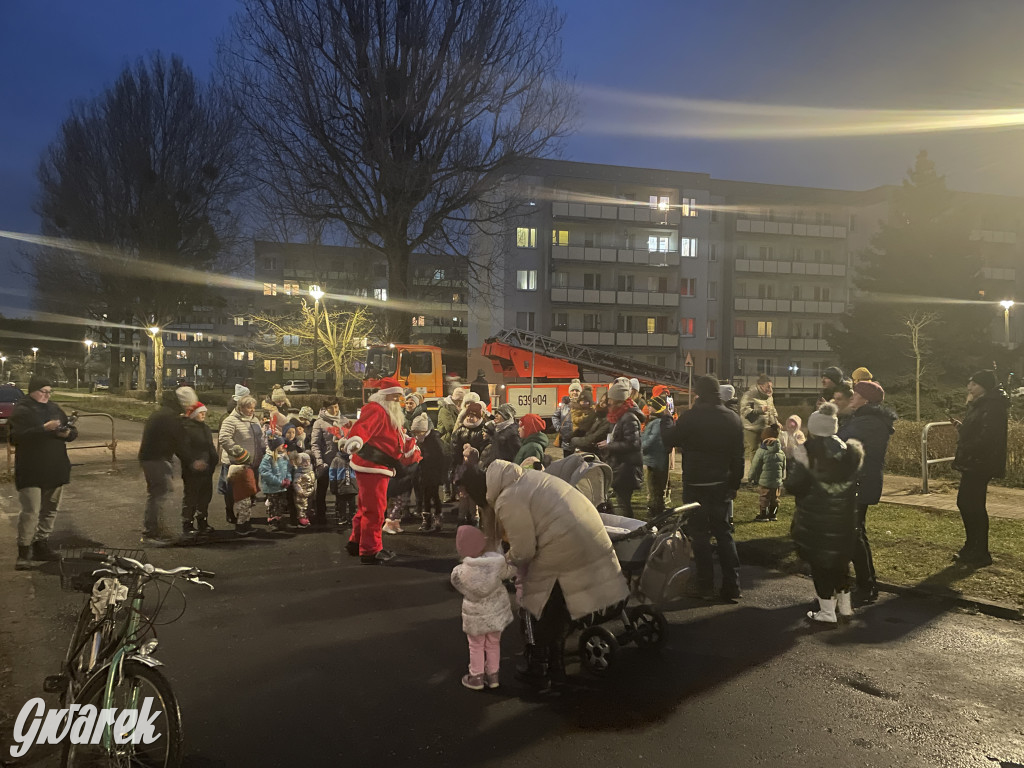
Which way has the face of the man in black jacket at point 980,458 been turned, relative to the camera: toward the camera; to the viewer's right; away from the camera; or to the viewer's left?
to the viewer's left

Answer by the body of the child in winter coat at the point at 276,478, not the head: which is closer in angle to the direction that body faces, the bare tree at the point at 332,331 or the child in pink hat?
the child in pink hat

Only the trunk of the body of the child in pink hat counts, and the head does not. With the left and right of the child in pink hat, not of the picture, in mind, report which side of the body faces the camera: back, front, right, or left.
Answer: back

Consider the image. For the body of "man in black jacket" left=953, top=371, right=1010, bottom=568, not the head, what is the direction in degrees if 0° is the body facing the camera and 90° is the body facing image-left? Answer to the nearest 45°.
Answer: approximately 90°

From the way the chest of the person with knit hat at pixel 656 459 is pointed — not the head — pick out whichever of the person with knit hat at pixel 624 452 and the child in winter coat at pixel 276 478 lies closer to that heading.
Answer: the child in winter coat

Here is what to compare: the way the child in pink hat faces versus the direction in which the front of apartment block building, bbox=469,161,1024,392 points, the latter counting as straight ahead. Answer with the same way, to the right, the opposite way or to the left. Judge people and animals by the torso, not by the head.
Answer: the opposite way

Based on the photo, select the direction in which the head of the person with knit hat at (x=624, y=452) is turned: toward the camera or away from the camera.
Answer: toward the camera

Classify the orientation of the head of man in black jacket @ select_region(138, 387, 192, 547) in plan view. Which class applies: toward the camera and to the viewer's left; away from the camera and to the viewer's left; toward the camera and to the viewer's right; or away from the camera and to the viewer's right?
away from the camera and to the viewer's right

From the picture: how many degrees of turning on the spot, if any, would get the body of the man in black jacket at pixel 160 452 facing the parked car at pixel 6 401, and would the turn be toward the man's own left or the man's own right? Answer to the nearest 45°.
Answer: approximately 90° to the man's own left

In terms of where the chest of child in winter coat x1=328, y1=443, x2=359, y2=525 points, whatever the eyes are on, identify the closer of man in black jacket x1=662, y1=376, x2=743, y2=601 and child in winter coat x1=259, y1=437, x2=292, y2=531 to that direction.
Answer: the man in black jacket

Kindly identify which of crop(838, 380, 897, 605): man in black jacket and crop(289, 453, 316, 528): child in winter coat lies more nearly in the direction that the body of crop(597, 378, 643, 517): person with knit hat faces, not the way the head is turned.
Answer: the child in winter coat

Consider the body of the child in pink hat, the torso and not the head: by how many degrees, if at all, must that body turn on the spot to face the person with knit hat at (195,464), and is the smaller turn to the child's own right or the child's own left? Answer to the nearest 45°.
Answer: approximately 45° to the child's own left

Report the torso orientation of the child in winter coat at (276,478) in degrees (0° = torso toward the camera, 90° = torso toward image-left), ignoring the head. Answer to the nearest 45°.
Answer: approximately 315°

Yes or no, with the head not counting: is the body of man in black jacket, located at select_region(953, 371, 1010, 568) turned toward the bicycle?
no

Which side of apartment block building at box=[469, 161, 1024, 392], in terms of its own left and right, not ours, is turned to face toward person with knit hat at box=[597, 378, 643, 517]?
front
